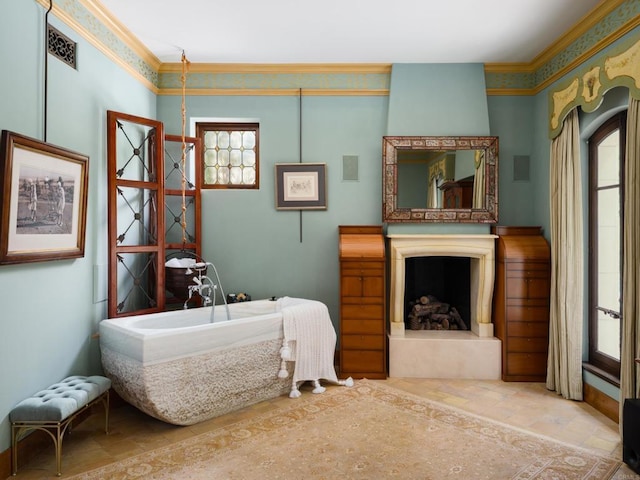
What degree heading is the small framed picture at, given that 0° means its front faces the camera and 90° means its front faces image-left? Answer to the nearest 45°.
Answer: approximately 0°

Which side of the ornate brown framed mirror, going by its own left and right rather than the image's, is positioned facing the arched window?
left

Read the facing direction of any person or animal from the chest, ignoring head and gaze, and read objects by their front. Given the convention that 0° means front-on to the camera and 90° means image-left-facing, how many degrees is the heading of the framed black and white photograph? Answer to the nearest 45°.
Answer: approximately 315°

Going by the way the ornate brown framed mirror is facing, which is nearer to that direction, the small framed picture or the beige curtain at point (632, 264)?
the beige curtain

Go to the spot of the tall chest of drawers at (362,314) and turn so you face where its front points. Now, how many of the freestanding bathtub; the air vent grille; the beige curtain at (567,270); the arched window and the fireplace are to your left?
3

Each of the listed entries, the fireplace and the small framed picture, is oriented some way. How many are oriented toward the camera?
2

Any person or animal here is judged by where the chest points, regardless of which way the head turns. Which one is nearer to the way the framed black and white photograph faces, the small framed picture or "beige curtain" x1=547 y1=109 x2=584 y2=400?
the beige curtain

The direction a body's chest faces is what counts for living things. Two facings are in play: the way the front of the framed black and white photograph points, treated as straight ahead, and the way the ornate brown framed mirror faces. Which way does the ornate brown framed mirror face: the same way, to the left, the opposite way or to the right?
to the right

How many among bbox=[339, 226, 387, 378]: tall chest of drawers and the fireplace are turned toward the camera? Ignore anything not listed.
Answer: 2

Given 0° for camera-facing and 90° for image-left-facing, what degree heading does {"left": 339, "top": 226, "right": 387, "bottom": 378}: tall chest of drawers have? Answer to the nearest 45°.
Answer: approximately 0°

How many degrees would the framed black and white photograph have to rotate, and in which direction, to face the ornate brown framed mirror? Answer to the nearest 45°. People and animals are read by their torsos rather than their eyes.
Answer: approximately 45° to its left

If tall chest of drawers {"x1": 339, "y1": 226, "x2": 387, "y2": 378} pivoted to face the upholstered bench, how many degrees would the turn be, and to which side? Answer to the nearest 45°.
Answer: approximately 45° to its right
